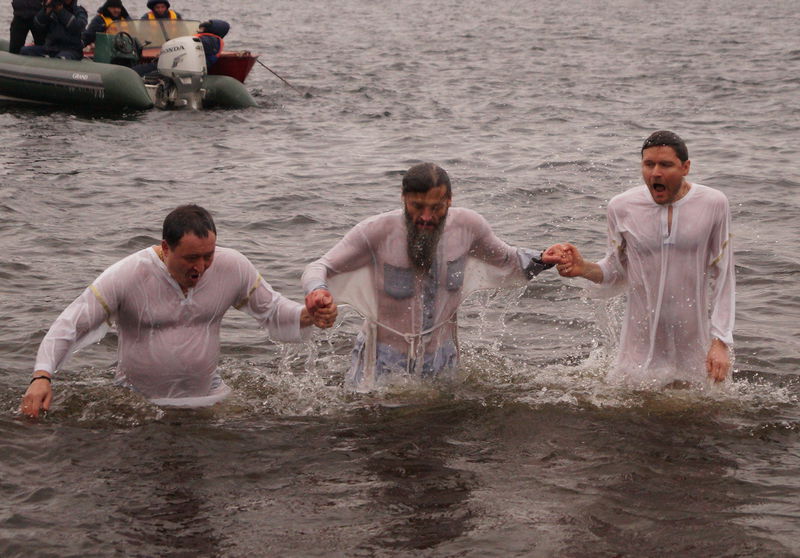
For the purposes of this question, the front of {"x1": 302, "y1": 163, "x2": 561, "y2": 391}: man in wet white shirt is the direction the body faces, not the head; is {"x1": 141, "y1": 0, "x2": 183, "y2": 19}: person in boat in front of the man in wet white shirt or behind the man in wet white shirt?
behind

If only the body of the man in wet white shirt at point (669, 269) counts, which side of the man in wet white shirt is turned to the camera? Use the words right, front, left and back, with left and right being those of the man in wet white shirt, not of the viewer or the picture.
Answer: front

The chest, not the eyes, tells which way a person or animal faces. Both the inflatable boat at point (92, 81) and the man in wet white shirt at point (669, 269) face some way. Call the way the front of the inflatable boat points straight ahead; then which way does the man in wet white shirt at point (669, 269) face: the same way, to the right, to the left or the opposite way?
to the left

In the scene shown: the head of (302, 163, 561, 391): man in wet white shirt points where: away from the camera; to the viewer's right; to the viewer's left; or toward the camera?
toward the camera

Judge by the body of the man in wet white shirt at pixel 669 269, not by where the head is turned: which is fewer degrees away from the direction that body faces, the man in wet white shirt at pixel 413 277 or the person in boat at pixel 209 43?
the man in wet white shirt

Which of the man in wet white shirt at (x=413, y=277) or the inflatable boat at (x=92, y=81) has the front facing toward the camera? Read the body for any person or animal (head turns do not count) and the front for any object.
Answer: the man in wet white shirt

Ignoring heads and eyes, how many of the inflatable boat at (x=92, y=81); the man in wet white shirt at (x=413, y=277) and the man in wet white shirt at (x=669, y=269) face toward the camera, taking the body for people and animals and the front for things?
2

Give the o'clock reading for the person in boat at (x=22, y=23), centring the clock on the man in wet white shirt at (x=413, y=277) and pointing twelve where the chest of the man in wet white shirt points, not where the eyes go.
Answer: The person in boat is roughly at 5 o'clock from the man in wet white shirt.

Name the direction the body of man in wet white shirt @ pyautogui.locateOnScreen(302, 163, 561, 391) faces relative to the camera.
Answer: toward the camera

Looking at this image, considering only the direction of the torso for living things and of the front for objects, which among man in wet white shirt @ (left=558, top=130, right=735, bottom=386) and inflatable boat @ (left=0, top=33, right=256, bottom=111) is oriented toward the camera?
the man in wet white shirt

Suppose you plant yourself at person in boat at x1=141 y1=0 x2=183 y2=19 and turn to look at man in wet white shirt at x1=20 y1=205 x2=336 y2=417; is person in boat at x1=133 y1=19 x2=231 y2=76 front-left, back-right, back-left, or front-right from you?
front-left

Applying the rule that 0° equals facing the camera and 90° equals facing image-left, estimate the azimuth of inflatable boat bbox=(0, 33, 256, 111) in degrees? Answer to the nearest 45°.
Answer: approximately 135°

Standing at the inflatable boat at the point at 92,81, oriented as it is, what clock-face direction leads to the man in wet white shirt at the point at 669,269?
The man in wet white shirt is roughly at 7 o'clock from the inflatable boat.

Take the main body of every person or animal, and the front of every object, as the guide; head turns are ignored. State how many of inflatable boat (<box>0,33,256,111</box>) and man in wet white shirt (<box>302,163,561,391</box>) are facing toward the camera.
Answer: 1

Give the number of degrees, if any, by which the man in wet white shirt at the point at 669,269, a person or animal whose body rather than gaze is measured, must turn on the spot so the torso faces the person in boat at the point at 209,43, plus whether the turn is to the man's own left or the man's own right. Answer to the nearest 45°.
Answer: approximately 135° to the man's own right
